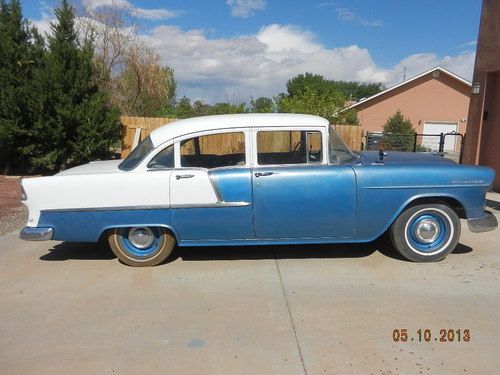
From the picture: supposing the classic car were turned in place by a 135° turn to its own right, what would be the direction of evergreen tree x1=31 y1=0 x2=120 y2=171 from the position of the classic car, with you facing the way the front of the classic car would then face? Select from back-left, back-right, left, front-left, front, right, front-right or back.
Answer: right

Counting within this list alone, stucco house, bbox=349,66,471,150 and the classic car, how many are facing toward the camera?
1

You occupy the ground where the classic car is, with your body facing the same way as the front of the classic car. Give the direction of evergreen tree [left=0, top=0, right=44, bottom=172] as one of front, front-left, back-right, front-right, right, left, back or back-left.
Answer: back-left

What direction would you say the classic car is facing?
to the viewer's right

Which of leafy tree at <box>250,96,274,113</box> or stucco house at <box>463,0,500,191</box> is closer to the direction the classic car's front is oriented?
the stucco house

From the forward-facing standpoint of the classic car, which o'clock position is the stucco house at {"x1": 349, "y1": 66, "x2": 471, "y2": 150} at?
The stucco house is roughly at 10 o'clock from the classic car.

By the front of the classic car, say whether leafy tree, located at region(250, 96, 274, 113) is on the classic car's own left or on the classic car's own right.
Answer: on the classic car's own left

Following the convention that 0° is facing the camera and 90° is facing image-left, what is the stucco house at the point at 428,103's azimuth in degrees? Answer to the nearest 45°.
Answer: approximately 0°

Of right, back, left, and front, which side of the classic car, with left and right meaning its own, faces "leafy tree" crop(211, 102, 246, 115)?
left
